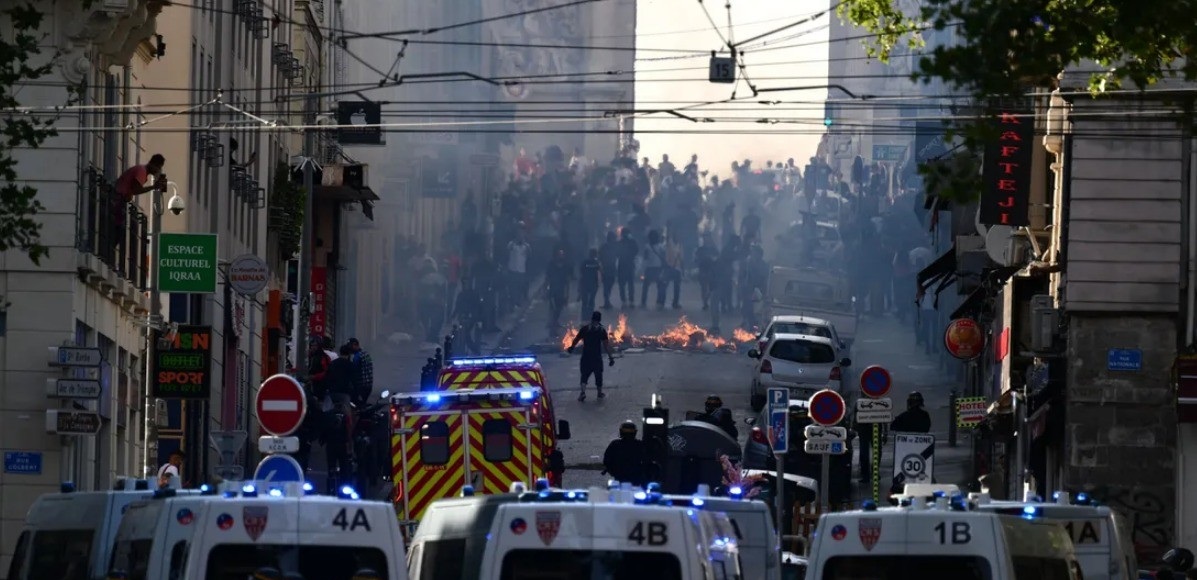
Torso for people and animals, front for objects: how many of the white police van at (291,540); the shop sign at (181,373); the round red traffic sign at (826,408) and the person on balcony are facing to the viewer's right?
1

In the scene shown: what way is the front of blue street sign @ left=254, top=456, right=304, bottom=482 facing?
toward the camera

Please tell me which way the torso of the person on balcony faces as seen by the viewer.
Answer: to the viewer's right

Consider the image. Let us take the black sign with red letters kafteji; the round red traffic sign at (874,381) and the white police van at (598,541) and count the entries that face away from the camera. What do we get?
1

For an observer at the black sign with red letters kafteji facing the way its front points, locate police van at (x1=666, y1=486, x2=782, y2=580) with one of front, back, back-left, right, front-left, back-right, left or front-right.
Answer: front

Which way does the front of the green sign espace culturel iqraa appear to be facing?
toward the camera

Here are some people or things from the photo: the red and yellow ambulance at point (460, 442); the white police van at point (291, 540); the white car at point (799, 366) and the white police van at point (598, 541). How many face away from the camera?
4

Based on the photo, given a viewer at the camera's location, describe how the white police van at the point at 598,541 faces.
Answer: facing away from the viewer

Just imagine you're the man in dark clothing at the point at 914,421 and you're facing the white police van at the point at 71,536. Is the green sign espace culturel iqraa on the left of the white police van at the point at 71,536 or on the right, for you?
right

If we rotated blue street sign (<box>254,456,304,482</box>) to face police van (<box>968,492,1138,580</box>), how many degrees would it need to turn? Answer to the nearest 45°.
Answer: approximately 45° to its left

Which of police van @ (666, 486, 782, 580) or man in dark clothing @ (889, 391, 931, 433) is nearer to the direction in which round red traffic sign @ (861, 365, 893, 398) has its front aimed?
the police van
